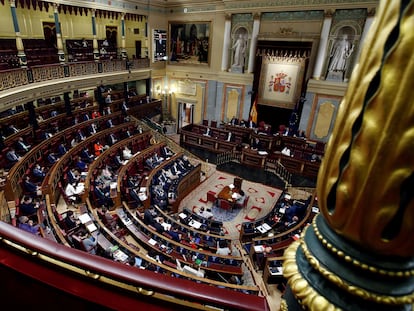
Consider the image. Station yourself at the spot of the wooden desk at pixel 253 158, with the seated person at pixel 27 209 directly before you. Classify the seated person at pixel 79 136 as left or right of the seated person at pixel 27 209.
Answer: right

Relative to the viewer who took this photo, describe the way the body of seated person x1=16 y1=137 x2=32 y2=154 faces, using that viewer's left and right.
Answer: facing to the right of the viewer

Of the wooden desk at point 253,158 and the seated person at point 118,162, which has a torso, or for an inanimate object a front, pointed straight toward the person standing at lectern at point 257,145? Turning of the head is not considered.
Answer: the seated person at point 118,162

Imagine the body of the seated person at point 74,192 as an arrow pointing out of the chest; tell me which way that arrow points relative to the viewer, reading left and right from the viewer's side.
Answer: facing to the right of the viewer

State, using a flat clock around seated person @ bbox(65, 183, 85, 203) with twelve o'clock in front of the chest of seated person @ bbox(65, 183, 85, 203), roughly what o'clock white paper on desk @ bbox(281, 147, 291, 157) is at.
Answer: white paper on desk @ bbox(281, 147, 291, 157) is roughly at 12 o'clock from seated person @ bbox(65, 183, 85, 203).

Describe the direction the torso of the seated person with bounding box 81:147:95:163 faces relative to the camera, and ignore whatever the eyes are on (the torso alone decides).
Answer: to the viewer's right

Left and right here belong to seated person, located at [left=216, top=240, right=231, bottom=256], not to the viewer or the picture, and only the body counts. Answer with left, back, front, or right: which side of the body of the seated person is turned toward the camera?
back

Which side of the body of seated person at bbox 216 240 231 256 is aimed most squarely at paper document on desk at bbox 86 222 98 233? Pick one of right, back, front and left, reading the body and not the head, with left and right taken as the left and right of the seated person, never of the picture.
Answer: left

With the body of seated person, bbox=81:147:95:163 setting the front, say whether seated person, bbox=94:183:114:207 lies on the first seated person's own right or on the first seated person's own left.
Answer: on the first seated person's own right

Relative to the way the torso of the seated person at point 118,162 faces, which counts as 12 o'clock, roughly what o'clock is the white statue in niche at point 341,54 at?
The white statue in niche is roughly at 12 o'clock from the seated person.

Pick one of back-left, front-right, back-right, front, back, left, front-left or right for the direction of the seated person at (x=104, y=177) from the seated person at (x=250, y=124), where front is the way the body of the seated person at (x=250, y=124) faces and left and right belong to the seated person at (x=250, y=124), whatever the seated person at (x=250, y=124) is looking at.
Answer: front-right

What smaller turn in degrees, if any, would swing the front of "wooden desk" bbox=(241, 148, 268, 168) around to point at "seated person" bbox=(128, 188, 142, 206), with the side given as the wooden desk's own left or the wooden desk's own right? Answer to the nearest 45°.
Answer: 0° — it already faces them

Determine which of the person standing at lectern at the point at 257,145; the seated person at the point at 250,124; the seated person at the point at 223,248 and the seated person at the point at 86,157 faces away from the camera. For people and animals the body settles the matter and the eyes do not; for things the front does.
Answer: the seated person at the point at 223,248

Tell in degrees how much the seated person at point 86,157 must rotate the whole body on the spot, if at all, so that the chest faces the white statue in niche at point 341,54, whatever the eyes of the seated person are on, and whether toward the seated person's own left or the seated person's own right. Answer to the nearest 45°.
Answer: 0° — they already face it
